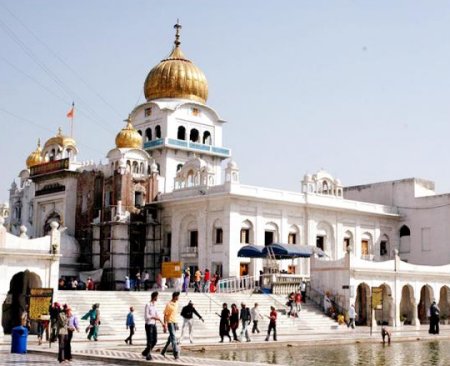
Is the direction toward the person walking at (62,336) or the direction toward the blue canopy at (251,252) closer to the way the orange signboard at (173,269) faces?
the person walking

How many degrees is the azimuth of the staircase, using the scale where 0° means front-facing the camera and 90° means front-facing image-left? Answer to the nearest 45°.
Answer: approximately 0°

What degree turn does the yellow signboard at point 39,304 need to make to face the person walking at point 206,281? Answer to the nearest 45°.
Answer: approximately 135° to its left

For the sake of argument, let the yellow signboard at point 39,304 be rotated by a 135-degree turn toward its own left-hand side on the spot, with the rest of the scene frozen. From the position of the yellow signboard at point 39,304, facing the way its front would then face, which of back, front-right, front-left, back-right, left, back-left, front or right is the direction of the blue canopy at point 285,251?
front

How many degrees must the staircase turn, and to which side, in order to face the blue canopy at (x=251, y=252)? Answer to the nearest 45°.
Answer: approximately 180°
